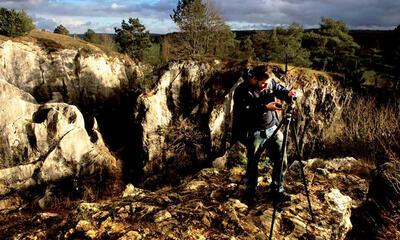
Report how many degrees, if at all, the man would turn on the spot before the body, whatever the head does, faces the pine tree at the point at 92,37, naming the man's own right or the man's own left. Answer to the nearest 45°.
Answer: approximately 180°

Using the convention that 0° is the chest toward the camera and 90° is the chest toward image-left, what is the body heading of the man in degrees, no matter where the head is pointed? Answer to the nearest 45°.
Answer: approximately 315°

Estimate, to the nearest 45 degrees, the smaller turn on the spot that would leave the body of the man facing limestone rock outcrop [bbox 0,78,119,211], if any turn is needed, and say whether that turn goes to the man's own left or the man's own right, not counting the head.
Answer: approximately 180°

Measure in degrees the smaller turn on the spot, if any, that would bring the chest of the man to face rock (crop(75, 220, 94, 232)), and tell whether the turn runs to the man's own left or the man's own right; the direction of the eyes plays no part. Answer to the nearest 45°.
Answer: approximately 90° to the man's own right

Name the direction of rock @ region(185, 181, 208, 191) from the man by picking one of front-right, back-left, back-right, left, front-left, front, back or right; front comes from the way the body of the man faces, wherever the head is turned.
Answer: back

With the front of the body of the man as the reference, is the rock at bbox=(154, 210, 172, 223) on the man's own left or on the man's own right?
on the man's own right

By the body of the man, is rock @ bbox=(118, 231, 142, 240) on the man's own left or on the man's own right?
on the man's own right

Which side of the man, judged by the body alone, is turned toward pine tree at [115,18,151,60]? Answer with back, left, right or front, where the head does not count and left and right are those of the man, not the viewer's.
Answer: back

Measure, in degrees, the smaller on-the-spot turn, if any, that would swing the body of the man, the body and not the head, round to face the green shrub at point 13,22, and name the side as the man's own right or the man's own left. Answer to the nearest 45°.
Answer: approximately 180°
